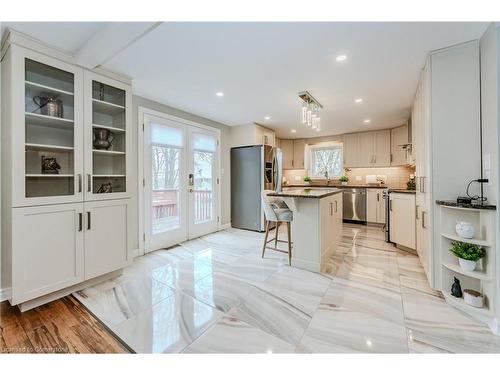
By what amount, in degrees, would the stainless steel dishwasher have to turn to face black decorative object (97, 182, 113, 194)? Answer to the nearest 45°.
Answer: approximately 45° to its right

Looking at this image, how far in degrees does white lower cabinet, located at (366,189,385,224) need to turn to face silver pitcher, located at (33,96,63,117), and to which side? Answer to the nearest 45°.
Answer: approximately 45° to its right

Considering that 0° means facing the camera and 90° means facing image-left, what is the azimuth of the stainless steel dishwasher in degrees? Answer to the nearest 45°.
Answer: approximately 0°

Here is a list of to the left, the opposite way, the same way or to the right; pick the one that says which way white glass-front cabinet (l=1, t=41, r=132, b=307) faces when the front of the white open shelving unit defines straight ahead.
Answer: the opposite way

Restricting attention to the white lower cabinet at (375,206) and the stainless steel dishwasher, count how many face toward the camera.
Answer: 2

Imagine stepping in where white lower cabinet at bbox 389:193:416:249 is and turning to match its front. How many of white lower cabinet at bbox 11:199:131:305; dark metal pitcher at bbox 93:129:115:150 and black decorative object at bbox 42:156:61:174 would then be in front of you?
3
